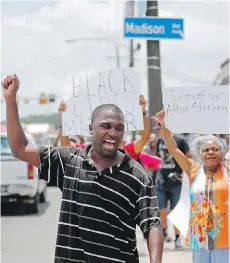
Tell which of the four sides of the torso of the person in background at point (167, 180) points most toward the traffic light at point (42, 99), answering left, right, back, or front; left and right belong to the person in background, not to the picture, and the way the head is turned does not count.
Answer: back

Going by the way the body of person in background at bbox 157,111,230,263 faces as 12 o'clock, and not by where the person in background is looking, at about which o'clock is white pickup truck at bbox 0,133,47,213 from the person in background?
The white pickup truck is roughly at 5 o'clock from the person in background.

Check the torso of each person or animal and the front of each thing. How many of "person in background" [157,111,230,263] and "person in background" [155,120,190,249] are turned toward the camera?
2

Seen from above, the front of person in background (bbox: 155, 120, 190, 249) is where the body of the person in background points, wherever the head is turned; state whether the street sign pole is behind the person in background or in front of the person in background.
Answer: behind

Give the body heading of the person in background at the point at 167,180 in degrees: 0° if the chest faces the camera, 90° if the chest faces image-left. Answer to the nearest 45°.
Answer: approximately 0°

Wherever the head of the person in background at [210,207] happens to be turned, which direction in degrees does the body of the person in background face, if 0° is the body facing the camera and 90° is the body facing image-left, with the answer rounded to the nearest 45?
approximately 0°

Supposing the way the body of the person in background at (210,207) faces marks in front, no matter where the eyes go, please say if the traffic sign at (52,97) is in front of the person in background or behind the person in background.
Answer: behind
